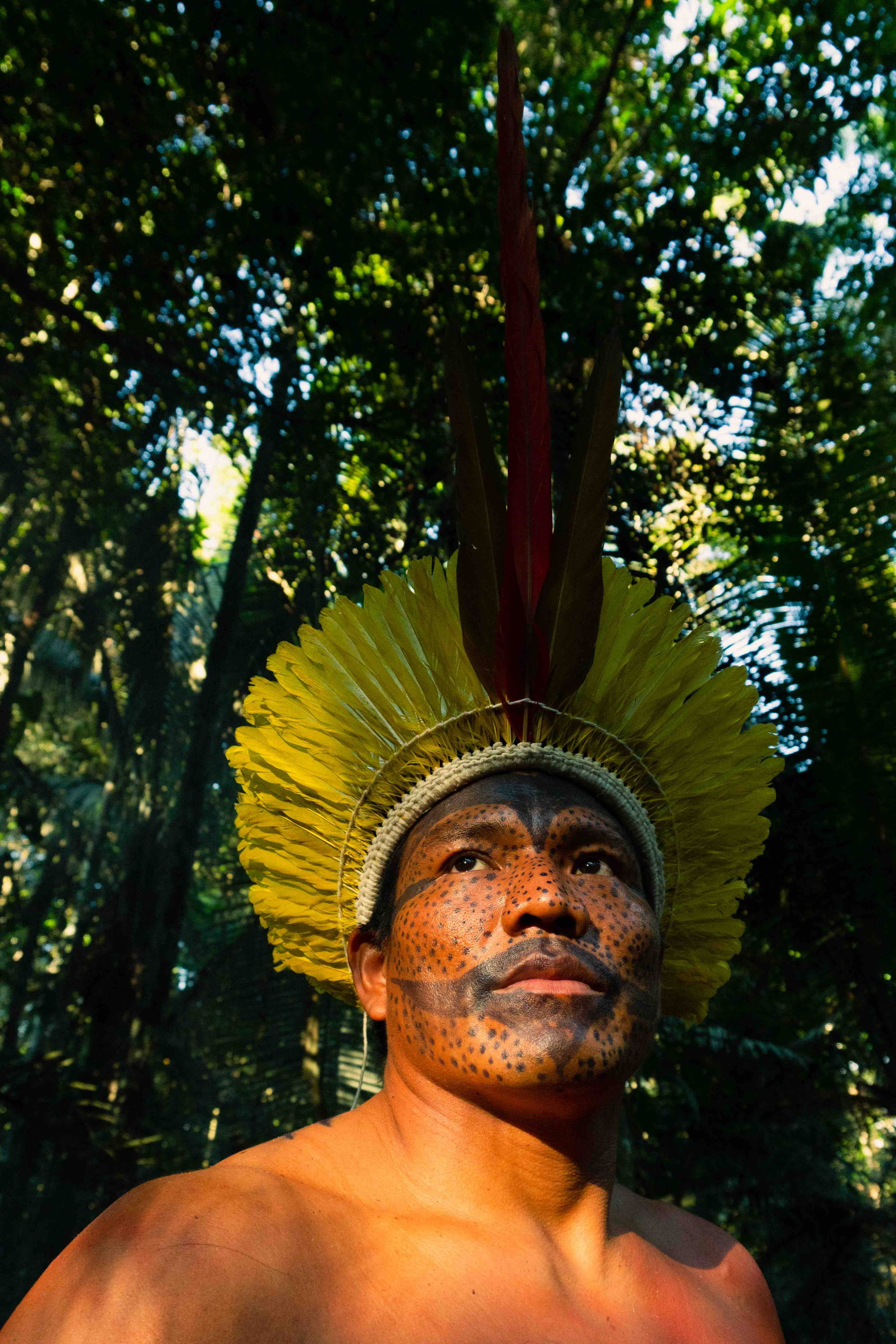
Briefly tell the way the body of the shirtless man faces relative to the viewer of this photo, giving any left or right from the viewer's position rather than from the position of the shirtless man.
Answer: facing the viewer and to the right of the viewer

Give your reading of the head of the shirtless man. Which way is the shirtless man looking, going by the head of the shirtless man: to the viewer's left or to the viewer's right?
to the viewer's right

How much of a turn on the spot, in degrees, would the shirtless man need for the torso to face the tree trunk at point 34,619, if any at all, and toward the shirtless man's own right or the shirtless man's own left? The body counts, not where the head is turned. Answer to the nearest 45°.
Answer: approximately 180°
